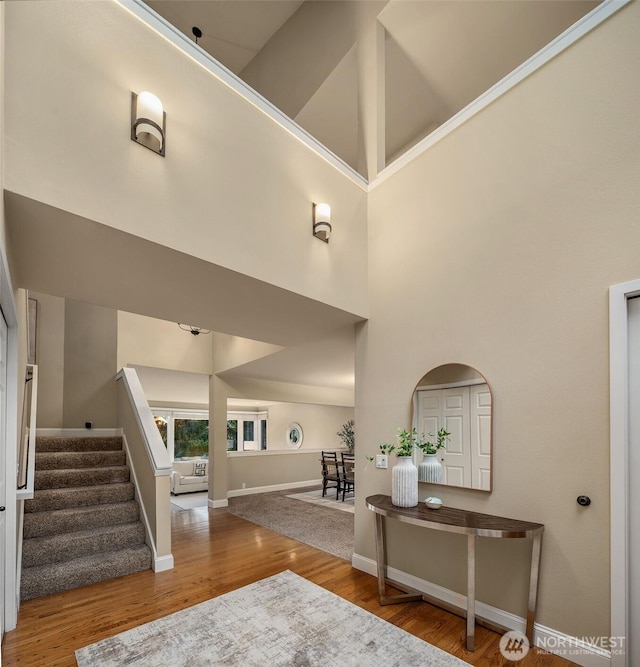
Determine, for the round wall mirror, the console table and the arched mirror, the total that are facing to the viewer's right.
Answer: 0

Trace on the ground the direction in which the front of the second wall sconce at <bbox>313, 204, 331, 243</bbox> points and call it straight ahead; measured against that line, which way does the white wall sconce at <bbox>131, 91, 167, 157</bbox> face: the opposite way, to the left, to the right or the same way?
the same way

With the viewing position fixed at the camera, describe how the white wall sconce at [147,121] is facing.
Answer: facing the viewer and to the right of the viewer

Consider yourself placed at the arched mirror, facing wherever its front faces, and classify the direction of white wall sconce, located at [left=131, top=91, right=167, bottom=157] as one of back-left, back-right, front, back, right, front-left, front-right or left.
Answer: front

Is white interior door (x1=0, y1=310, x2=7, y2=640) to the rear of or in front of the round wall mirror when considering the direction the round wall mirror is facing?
in front

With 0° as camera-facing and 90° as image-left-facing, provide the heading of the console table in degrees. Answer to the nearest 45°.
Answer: approximately 45°

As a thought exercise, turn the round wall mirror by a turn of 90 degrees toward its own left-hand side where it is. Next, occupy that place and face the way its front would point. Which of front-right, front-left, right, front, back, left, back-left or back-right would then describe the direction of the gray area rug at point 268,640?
front-right

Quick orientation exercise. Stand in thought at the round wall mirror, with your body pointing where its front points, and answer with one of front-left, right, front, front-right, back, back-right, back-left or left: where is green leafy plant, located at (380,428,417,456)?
front-left

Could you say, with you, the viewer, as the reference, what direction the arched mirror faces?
facing the viewer and to the left of the viewer

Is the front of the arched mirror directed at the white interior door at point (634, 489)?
no

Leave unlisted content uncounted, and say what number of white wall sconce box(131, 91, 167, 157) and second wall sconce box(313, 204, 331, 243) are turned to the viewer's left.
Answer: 0

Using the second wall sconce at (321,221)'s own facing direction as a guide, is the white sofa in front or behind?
behind
